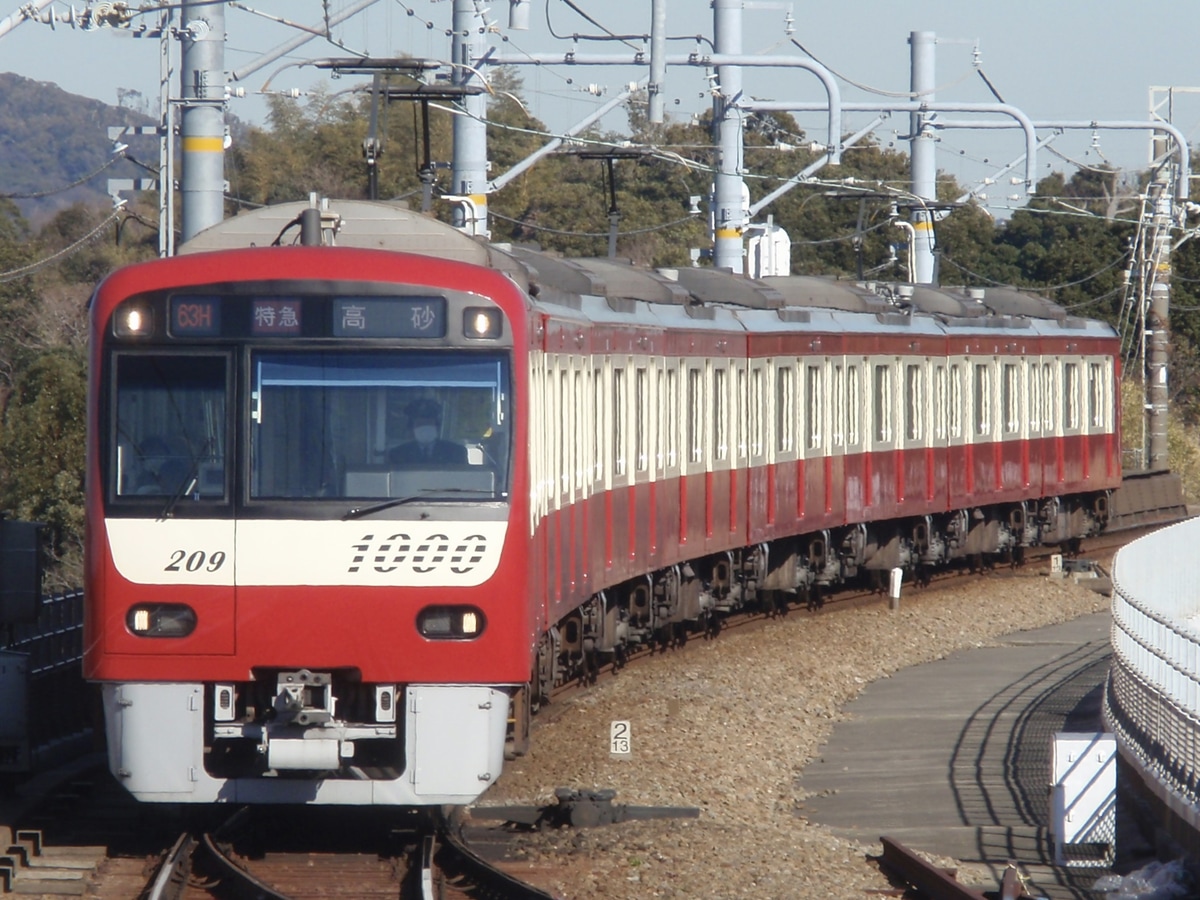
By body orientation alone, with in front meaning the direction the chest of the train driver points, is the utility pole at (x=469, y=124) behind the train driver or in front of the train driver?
behind

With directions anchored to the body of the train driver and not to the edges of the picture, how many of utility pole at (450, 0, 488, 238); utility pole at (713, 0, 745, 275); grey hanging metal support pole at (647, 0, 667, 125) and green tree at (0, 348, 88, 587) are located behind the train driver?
4

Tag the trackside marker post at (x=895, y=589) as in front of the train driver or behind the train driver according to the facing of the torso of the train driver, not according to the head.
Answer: behind

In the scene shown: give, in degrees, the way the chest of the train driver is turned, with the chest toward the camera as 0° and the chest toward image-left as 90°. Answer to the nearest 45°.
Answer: approximately 0°

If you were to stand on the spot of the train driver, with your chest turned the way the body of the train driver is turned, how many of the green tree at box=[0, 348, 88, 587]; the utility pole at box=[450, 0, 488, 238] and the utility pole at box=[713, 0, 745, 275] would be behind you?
3

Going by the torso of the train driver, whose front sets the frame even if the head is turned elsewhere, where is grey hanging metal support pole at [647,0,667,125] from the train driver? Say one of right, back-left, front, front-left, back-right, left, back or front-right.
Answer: back

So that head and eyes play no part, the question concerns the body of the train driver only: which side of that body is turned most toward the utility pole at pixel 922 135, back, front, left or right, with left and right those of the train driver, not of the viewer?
back

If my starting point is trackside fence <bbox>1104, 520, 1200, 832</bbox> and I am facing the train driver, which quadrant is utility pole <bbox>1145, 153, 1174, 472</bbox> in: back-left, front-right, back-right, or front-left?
back-right

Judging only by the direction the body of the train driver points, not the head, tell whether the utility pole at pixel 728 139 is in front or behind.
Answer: behind
